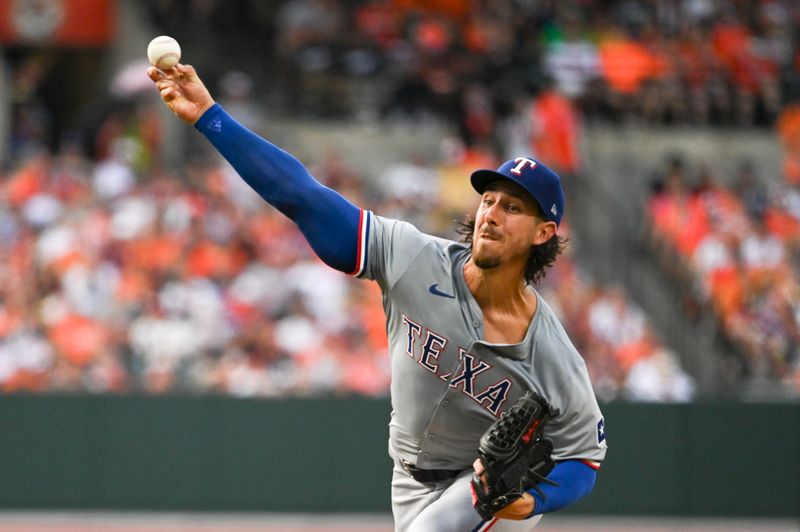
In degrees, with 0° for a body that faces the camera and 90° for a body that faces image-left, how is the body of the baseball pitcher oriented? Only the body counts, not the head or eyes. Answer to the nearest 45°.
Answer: approximately 45°
